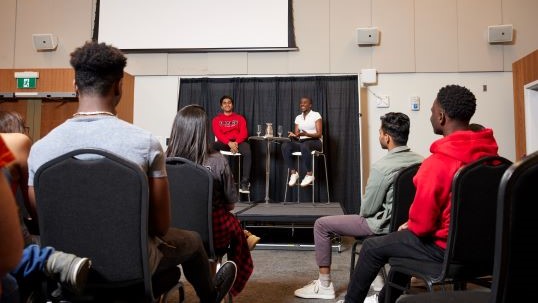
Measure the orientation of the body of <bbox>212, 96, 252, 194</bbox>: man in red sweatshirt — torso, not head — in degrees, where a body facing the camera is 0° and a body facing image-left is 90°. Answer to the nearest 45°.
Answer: approximately 0°

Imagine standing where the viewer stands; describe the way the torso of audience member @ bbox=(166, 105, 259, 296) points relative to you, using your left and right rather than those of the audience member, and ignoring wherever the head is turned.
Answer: facing away from the viewer and to the right of the viewer

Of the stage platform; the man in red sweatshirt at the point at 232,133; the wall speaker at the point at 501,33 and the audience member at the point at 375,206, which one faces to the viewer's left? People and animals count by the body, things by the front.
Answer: the audience member

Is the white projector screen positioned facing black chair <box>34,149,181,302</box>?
yes

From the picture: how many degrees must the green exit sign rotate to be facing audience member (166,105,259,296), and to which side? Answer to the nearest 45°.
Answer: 0° — it already faces them

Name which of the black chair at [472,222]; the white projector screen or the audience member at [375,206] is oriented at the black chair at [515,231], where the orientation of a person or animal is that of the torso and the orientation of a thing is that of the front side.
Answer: the white projector screen

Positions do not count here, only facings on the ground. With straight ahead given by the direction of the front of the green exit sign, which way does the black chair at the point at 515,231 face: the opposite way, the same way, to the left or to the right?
the opposite way

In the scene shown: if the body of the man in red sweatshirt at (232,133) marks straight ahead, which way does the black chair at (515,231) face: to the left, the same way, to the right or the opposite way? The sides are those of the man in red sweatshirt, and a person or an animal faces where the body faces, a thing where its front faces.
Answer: the opposite way

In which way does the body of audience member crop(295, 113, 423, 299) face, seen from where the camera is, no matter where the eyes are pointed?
to the viewer's left

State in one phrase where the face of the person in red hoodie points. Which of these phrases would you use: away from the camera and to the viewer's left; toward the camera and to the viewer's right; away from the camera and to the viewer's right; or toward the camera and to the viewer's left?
away from the camera and to the viewer's left

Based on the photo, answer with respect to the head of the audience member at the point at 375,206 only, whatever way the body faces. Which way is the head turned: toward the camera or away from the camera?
away from the camera

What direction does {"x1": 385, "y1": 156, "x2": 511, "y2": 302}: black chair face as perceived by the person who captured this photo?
facing away from the viewer and to the left of the viewer
